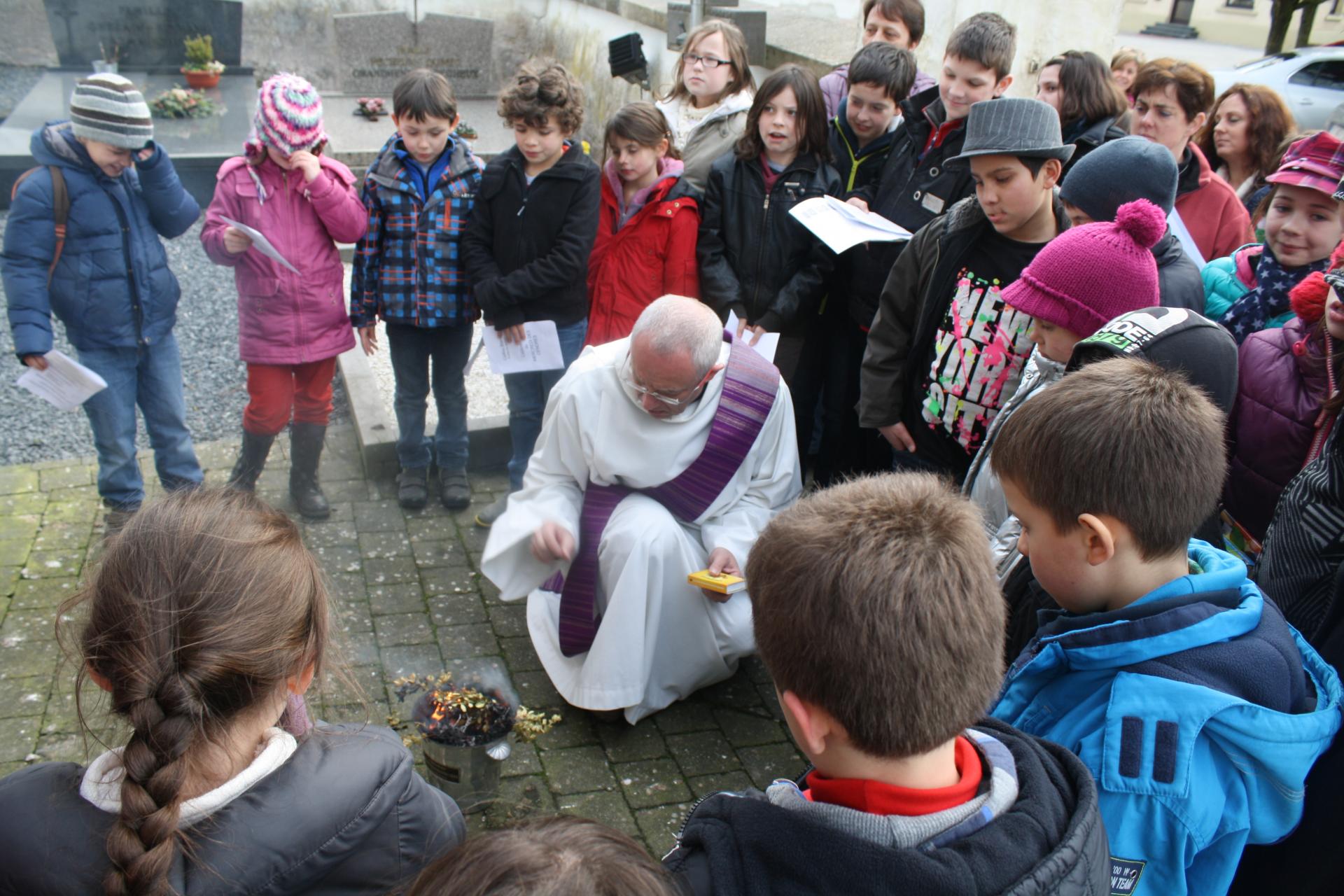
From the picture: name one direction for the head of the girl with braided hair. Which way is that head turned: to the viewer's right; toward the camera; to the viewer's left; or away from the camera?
away from the camera

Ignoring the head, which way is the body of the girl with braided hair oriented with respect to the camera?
away from the camera

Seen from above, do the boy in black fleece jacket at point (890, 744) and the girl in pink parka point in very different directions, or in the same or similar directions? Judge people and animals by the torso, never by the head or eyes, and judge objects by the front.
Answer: very different directions

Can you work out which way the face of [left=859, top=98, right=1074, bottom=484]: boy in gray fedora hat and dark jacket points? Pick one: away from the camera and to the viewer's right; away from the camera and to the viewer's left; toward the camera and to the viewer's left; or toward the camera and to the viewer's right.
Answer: toward the camera and to the viewer's left

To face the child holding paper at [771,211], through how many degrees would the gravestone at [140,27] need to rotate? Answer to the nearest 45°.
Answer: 0° — it already faces them

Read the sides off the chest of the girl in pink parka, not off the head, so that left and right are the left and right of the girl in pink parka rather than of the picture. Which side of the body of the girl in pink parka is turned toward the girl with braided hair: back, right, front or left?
front

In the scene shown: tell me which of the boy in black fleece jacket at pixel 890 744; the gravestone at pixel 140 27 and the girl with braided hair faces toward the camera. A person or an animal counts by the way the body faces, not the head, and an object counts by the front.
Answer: the gravestone

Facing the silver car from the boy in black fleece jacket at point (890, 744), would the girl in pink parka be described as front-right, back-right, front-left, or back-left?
front-left

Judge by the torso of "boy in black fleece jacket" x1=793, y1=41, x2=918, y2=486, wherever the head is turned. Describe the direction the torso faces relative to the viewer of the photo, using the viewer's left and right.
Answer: facing the viewer and to the left of the viewer

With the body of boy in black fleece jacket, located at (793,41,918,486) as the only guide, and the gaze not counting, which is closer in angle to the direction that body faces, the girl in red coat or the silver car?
the girl in red coat

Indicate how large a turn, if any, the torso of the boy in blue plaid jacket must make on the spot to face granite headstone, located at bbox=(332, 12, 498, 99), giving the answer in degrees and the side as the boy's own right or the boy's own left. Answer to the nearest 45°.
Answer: approximately 180°

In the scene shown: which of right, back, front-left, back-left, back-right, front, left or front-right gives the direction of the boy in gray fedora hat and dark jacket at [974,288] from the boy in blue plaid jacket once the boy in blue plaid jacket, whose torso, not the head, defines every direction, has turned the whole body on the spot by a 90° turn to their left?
front-right

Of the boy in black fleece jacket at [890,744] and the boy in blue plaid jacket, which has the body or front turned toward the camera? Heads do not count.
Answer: the boy in blue plaid jacket

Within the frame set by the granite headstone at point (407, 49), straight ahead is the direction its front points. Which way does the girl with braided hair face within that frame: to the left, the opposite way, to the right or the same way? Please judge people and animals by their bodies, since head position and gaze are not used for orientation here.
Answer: the opposite way

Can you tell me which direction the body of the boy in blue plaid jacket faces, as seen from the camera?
toward the camera

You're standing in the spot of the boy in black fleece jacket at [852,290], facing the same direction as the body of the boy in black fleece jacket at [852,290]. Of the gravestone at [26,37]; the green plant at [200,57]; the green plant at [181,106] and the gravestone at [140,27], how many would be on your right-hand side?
4

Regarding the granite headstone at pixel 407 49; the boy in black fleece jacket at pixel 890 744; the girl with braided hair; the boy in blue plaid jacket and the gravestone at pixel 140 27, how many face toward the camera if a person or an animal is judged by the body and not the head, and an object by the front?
3

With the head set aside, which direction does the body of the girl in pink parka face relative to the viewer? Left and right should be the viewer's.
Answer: facing the viewer

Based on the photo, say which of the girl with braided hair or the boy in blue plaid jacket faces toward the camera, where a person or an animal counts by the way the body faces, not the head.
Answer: the boy in blue plaid jacket

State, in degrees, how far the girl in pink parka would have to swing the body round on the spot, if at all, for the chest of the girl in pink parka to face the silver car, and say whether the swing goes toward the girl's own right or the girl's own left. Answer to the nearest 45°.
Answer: approximately 135° to the girl's own left

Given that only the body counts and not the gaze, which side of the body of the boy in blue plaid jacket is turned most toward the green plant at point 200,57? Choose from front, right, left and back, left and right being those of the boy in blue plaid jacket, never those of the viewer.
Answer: back
